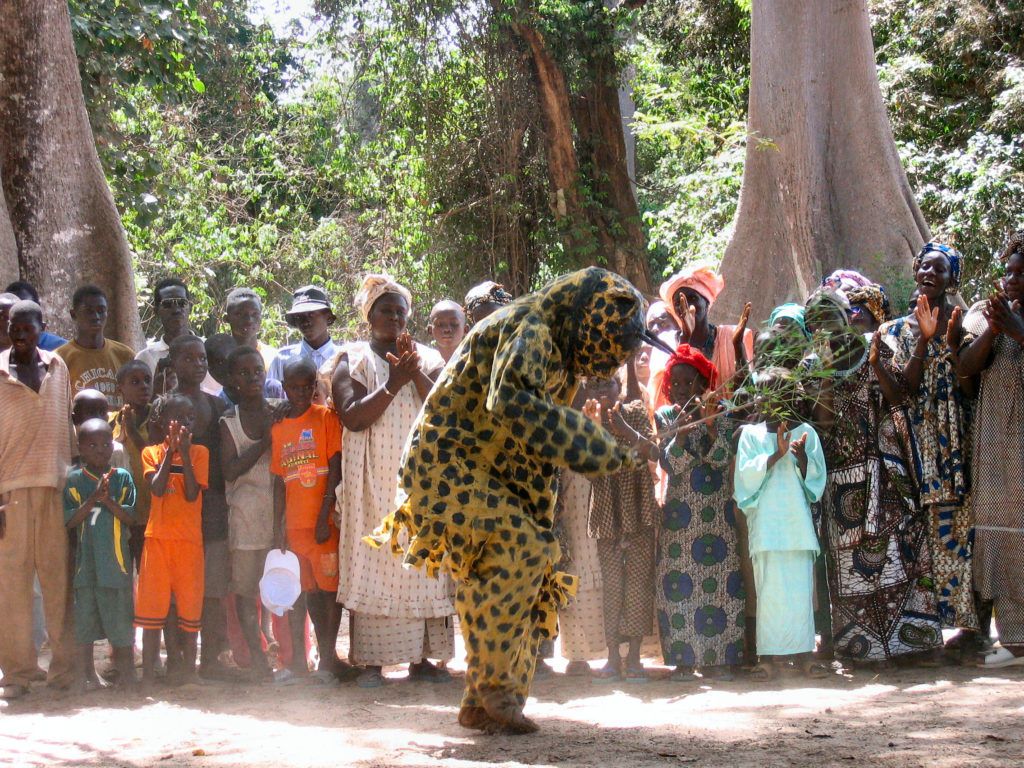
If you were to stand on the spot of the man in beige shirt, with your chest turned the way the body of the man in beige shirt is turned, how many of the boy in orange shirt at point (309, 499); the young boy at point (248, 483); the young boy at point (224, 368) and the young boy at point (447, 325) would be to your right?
0

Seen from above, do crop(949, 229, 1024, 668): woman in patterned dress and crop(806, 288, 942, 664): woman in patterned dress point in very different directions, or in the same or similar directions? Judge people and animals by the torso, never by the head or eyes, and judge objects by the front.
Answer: same or similar directions

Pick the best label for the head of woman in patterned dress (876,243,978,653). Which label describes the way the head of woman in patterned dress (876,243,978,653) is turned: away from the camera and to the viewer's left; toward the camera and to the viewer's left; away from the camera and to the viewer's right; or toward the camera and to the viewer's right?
toward the camera and to the viewer's left

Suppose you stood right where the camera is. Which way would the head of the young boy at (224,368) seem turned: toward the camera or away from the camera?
toward the camera

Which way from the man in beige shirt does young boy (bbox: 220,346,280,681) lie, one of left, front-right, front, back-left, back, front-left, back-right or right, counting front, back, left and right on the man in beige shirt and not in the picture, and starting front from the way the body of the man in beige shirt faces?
left

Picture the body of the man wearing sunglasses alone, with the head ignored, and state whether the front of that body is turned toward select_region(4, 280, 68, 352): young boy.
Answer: no

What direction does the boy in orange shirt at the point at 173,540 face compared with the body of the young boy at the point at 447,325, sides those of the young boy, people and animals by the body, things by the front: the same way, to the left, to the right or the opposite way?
the same way

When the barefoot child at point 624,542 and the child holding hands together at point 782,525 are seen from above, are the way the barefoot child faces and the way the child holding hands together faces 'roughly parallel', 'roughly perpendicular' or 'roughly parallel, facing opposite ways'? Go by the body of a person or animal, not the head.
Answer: roughly parallel

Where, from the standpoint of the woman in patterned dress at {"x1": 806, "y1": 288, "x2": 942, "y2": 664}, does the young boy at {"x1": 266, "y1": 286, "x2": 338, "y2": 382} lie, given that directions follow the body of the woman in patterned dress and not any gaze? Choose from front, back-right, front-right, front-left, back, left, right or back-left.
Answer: front-right

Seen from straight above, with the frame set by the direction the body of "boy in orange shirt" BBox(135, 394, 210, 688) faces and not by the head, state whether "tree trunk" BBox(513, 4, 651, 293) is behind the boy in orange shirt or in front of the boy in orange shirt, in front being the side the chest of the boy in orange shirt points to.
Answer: behind

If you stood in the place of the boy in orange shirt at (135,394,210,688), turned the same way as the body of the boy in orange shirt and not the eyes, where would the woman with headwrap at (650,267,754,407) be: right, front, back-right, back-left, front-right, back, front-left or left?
left

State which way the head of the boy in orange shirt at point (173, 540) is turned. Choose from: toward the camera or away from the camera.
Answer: toward the camera

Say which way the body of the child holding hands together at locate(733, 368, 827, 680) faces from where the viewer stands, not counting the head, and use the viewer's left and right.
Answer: facing the viewer

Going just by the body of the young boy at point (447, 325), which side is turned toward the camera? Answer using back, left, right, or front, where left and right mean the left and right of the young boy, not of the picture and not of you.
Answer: front

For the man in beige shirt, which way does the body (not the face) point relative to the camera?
toward the camera

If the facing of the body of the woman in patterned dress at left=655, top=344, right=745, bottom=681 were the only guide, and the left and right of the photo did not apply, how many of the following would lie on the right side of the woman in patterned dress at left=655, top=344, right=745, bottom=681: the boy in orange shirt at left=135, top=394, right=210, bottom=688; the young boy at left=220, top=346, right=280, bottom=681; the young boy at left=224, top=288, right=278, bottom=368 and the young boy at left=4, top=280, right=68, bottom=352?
4

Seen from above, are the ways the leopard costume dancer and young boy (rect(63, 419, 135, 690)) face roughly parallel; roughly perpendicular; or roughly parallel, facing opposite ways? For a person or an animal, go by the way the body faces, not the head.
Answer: roughly perpendicular
